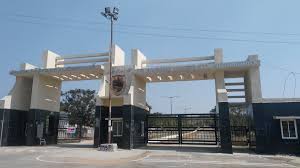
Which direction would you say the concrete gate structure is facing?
toward the camera

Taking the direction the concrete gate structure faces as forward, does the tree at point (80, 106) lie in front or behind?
behind
